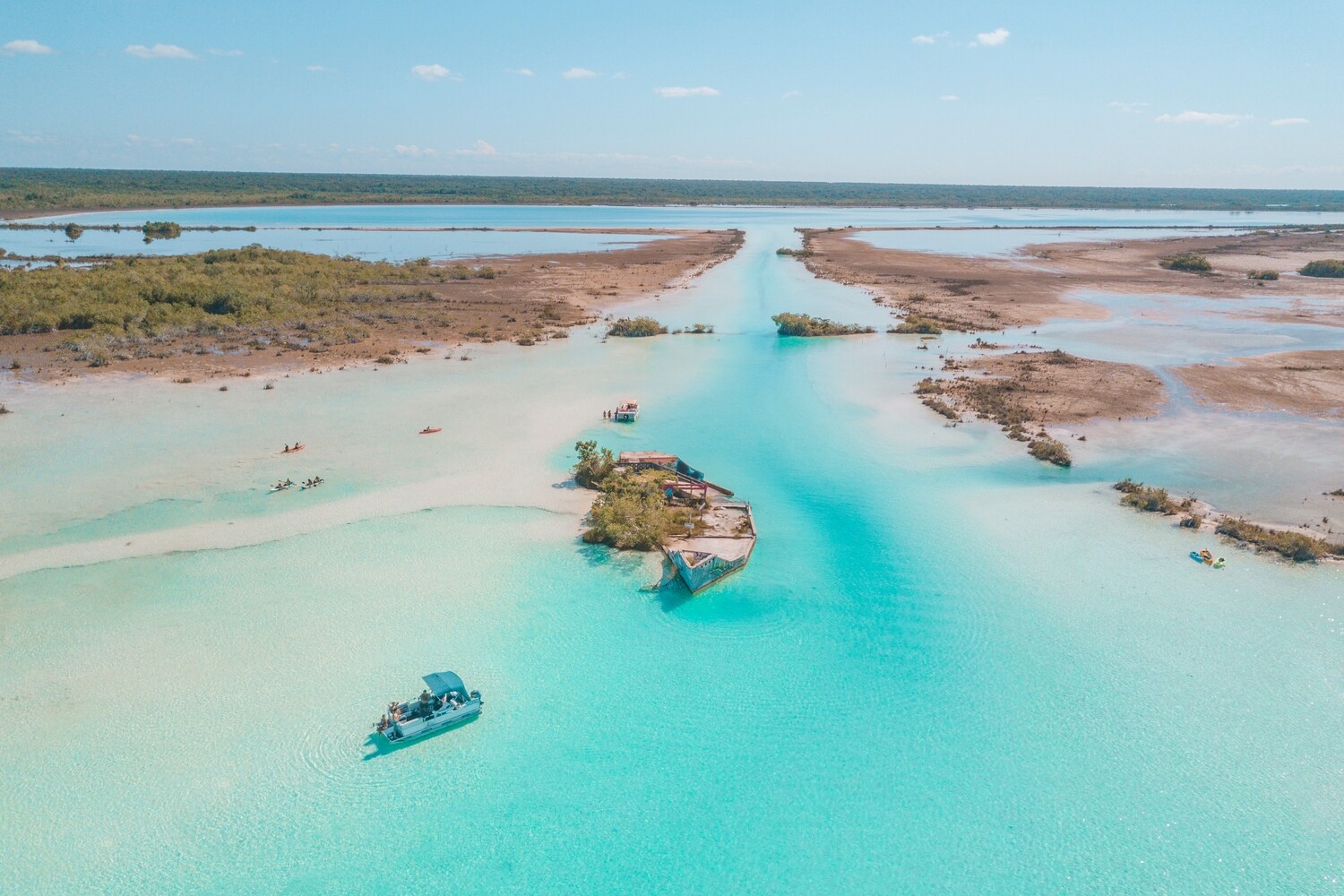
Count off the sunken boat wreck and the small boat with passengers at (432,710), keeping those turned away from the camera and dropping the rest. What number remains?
0

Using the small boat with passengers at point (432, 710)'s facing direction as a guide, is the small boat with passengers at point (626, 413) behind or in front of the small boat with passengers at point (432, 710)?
behind

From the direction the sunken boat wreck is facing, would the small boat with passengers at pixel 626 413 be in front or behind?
behind

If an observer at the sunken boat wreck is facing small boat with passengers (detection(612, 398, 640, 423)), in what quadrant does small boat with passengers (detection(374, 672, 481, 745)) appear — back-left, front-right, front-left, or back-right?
back-left

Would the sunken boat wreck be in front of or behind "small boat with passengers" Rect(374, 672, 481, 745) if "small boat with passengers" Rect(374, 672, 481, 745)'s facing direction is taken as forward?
behind

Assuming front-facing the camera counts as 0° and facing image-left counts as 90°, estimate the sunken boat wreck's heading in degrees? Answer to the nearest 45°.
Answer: approximately 0°

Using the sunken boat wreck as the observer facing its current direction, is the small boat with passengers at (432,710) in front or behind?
in front

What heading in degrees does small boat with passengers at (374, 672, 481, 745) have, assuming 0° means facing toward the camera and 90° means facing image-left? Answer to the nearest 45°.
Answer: approximately 45°
